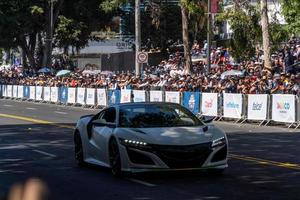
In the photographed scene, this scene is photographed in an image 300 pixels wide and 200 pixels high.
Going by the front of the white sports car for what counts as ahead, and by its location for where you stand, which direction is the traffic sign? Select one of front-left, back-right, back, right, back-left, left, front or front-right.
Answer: back-left

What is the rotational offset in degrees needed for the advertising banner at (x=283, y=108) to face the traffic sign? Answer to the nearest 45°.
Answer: approximately 135° to its right

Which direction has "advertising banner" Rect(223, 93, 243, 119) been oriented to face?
toward the camera

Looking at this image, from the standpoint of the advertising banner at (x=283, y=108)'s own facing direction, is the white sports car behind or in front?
in front

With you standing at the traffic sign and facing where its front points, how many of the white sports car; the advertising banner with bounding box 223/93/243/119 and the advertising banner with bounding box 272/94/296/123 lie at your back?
0

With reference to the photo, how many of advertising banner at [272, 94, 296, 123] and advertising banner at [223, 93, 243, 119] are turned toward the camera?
2

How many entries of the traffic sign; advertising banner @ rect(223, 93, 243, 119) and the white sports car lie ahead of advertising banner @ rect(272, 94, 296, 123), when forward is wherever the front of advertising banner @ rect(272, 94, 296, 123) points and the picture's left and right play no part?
1

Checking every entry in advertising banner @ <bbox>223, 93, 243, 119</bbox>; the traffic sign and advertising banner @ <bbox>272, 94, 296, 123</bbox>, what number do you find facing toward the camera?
3

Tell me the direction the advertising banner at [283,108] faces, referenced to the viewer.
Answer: facing the viewer

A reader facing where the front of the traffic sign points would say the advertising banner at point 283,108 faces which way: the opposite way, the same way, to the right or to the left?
the same way

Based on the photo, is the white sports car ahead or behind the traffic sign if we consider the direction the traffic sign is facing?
ahead

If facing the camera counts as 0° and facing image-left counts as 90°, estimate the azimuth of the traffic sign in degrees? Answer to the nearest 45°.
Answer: approximately 0°

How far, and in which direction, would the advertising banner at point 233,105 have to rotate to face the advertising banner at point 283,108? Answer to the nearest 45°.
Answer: approximately 45° to its left

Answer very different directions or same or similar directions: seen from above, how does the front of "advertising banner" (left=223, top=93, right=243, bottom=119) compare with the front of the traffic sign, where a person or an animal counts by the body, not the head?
same or similar directions
